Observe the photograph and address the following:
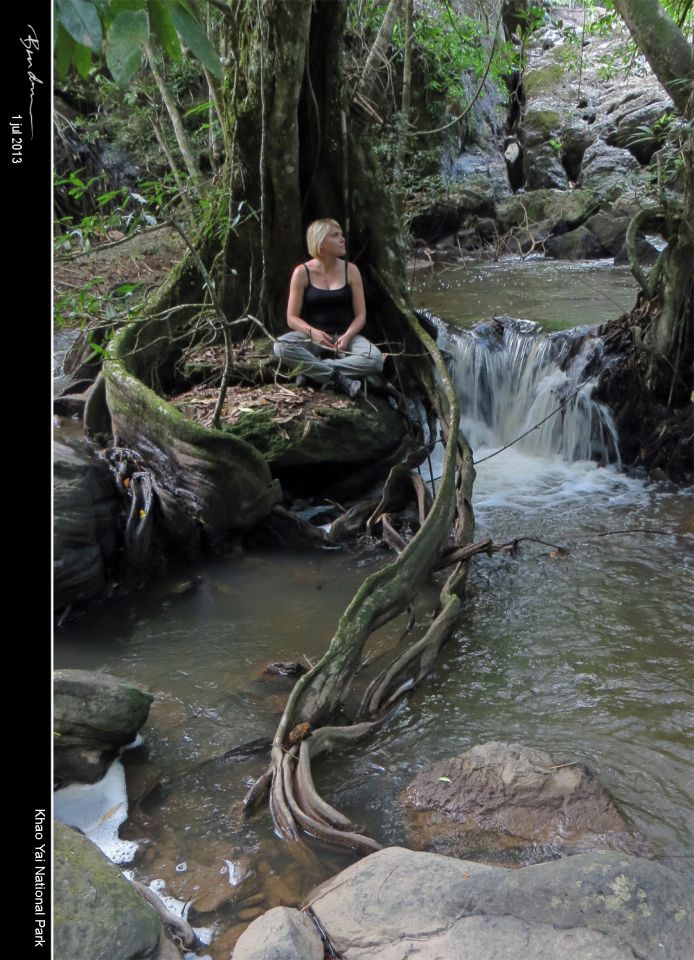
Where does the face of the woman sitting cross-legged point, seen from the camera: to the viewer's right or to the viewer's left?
to the viewer's right

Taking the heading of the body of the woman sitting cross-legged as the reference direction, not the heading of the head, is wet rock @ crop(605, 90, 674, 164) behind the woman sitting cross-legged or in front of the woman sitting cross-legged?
behind

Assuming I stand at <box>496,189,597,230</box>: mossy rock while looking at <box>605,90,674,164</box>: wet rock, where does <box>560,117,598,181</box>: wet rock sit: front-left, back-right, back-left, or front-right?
front-left

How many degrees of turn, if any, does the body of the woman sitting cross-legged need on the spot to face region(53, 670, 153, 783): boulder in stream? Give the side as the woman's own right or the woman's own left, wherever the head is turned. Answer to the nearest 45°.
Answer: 0° — they already face it

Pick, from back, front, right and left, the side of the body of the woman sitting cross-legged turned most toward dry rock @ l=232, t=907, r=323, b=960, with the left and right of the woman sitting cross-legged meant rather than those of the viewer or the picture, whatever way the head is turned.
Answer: front

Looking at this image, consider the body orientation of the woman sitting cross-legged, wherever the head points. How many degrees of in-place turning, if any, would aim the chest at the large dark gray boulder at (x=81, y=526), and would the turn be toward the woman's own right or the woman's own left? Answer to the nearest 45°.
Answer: approximately 45° to the woman's own right

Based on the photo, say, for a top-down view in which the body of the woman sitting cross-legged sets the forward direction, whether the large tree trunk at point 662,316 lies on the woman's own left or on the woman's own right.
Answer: on the woman's own left

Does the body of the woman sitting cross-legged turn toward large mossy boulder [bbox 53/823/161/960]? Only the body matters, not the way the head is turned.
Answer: yes

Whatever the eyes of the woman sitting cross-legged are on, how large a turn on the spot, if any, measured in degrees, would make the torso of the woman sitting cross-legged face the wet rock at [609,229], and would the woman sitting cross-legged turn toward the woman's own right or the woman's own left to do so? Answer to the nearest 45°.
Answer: approximately 135° to the woman's own left

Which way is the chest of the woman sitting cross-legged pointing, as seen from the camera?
toward the camera

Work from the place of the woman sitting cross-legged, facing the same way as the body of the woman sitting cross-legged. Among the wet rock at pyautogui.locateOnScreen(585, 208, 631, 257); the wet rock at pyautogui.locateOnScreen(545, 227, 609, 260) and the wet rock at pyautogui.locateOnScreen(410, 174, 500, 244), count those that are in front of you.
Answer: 0

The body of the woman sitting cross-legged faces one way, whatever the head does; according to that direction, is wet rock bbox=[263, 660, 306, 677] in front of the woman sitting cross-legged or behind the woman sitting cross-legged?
in front

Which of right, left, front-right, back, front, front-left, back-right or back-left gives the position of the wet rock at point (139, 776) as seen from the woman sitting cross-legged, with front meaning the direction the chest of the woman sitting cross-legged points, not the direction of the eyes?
front

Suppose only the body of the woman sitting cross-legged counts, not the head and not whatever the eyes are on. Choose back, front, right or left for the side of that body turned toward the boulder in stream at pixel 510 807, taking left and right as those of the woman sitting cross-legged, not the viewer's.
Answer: front

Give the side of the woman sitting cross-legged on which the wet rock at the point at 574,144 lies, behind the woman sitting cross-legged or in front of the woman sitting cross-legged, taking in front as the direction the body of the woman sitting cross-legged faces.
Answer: behind

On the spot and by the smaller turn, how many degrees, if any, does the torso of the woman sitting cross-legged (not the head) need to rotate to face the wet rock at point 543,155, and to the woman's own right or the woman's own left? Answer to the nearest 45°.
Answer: approximately 180°
